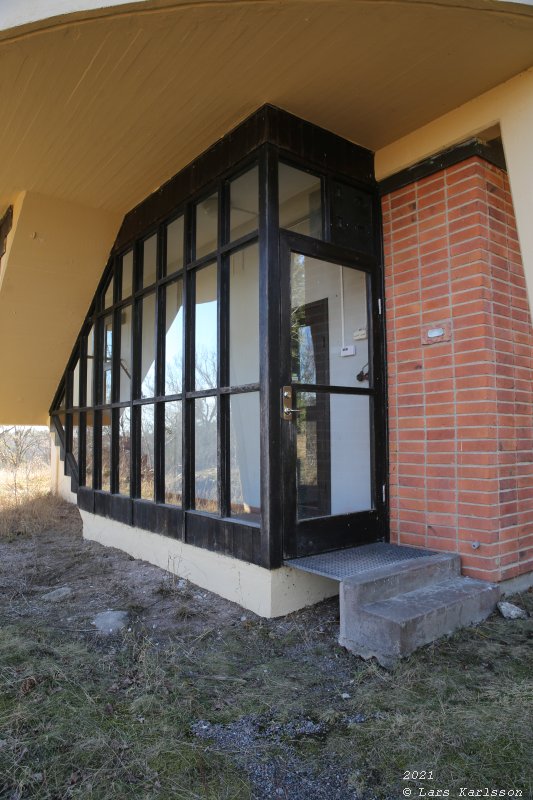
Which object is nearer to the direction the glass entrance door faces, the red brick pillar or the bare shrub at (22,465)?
the red brick pillar

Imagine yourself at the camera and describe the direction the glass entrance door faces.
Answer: facing the viewer and to the right of the viewer

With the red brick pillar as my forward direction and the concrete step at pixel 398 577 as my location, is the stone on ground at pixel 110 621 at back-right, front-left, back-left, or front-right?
back-left

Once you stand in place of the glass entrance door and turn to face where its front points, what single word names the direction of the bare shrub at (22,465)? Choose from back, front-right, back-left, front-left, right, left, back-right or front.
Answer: back

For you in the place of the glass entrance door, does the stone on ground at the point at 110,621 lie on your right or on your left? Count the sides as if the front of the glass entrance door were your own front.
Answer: on your right
